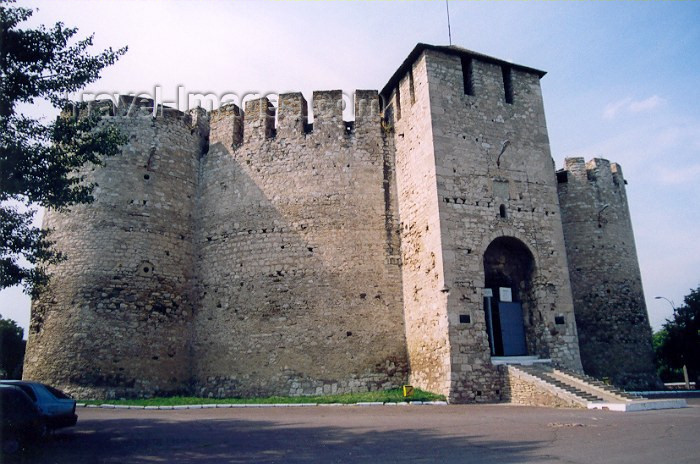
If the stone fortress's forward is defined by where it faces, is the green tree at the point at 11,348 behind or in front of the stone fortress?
behind

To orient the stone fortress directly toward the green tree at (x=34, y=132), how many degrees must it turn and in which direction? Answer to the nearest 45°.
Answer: approximately 90° to its right

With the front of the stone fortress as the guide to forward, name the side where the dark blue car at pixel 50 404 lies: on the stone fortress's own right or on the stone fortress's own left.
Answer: on the stone fortress's own right

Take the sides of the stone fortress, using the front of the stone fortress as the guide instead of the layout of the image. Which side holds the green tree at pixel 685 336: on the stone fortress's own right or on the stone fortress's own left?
on the stone fortress's own left

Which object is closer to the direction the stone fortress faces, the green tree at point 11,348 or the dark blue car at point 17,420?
the dark blue car

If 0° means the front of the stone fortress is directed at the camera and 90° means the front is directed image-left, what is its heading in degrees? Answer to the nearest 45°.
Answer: approximately 315°

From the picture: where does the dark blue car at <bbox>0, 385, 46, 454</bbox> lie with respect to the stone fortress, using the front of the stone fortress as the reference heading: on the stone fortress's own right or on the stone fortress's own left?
on the stone fortress's own right
